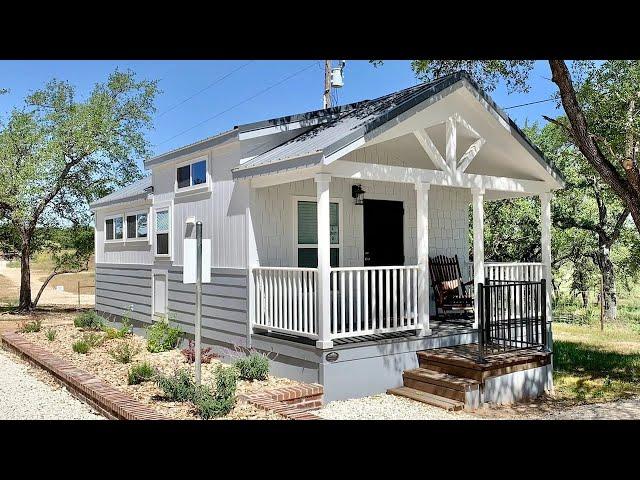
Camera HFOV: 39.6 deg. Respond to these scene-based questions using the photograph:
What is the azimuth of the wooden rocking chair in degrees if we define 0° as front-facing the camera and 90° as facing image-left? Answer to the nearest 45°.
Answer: approximately 315°

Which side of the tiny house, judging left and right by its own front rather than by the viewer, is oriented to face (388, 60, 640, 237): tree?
left

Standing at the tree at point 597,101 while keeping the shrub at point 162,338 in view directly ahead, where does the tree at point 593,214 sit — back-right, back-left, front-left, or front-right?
back-right

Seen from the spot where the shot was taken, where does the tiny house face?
facing the viewer and to the right of the viewer

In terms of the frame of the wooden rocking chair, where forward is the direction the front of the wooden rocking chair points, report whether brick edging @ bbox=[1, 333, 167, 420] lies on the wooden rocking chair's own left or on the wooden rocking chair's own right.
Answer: on the wooden rocking chair's own right
